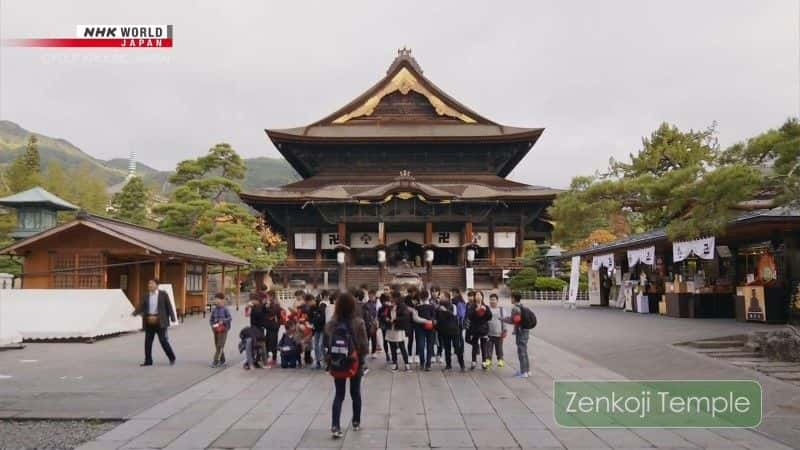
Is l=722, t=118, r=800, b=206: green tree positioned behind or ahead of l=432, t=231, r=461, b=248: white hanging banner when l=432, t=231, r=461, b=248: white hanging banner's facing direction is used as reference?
ahead

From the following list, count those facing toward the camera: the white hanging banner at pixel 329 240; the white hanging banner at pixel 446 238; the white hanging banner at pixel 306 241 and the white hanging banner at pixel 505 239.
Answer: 4

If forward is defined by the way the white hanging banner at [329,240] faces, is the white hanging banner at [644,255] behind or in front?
in front

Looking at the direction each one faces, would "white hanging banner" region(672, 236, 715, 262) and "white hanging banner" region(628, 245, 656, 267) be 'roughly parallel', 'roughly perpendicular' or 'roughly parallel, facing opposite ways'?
roughly parallel

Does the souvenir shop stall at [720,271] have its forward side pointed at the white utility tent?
yes

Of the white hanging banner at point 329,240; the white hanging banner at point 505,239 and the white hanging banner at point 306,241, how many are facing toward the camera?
3

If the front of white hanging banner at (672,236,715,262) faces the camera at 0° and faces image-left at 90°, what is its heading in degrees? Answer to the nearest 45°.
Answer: approximately 45°

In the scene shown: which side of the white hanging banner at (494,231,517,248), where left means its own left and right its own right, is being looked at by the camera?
front

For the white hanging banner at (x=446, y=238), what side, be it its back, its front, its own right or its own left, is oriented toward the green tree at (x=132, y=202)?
right

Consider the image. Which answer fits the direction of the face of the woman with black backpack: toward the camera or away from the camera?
away from the camera

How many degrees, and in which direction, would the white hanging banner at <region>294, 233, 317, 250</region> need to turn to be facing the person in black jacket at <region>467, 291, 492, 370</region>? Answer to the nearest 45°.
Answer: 0° — it already faces them

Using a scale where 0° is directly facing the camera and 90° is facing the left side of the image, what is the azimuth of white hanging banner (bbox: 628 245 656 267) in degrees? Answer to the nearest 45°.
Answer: approximately 45°
